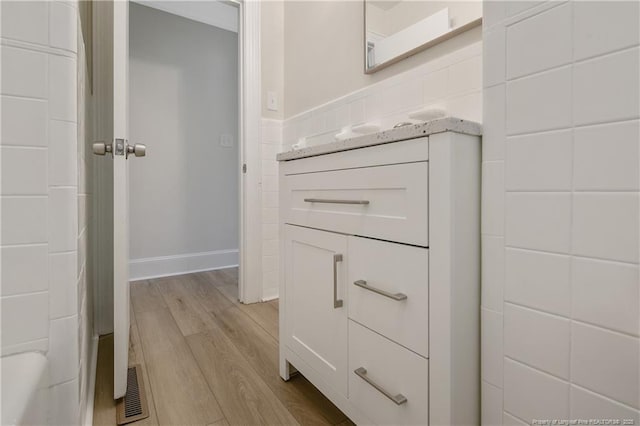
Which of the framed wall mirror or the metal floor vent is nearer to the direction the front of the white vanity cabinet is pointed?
the metal floor vent

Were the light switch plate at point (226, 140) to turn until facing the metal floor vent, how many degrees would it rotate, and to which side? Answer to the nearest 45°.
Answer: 0° — it already faces it

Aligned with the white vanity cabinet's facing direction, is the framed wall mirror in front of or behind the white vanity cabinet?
behind

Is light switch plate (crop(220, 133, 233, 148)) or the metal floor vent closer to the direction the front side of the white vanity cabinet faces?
the metal floor vent

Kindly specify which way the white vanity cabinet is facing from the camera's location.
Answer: facing the viewer and to the left of the viewer

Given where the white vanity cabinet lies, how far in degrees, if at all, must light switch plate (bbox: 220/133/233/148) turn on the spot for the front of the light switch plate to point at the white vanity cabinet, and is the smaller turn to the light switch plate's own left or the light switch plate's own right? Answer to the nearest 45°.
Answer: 0° — it already faces it

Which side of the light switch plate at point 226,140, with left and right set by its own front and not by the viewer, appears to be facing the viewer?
front

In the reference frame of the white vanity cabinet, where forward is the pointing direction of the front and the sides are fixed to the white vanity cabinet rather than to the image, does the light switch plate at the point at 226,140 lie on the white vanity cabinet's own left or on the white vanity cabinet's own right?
on the white vanity cabinet's own right

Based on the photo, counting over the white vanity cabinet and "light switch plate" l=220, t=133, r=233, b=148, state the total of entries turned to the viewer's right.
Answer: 0

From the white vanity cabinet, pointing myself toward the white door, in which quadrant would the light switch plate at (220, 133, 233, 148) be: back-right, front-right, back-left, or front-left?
front-right

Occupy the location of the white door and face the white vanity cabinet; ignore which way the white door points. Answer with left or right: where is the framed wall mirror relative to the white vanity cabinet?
left

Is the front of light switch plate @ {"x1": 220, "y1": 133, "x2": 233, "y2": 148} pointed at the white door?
yes
